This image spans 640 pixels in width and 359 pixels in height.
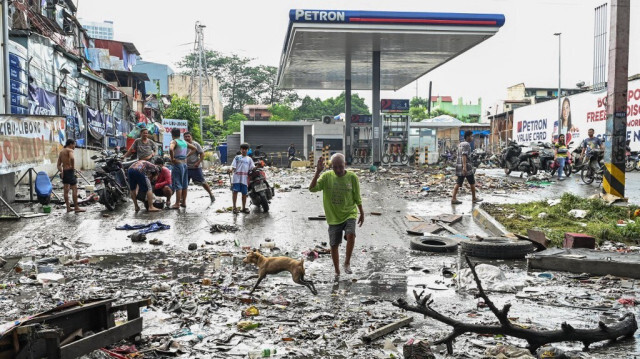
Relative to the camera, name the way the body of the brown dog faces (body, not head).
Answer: to the viewer's left

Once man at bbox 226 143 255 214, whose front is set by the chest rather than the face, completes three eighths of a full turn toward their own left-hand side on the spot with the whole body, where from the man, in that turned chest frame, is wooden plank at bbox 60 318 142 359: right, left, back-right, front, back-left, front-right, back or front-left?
back-right

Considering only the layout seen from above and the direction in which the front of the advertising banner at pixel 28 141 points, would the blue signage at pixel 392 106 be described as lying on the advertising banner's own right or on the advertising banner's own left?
on the advertising banner's own left

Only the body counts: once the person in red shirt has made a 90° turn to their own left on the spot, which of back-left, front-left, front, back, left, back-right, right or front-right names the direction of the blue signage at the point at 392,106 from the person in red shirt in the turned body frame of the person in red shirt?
back-left

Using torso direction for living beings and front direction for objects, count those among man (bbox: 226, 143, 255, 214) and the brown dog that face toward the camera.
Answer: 1

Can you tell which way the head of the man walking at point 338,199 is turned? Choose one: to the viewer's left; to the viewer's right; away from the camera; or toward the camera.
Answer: toward the camera

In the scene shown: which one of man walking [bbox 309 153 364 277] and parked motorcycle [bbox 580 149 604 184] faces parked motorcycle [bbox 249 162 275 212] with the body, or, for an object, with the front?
parked motorcycle [bbox 580 149 604 184]

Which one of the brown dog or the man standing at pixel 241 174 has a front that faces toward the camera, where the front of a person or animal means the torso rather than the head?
the man standing

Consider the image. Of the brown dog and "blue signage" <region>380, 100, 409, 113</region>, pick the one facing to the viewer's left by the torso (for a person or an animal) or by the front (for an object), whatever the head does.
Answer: the brown dog

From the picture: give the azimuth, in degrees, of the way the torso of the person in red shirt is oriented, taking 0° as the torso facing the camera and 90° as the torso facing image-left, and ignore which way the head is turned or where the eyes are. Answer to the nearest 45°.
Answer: approximately 90°

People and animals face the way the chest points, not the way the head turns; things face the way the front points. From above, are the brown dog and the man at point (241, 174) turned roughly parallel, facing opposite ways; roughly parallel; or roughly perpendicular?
roughly perpendicular

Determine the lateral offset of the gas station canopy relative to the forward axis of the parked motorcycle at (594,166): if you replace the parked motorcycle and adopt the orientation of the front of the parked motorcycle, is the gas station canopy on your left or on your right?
on your right

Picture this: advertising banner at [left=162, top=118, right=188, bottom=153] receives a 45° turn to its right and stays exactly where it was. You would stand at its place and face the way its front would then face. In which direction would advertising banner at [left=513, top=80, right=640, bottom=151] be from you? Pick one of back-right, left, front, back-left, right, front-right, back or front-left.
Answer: back-left

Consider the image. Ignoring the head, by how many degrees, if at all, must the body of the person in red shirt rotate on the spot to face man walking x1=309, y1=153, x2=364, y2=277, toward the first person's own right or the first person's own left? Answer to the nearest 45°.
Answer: approximately 90° to the first person's own left

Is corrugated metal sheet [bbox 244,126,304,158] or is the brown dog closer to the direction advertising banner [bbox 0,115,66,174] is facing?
the brown dog

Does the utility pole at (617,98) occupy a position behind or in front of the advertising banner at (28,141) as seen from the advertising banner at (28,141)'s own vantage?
in front

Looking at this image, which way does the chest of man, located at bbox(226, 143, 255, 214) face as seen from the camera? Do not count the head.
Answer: toward the camera

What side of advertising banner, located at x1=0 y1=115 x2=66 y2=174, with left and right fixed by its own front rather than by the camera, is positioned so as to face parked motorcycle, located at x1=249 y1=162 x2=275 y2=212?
front

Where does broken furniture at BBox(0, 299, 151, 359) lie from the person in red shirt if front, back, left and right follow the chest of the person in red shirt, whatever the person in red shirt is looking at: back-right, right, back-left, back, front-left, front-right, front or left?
left
